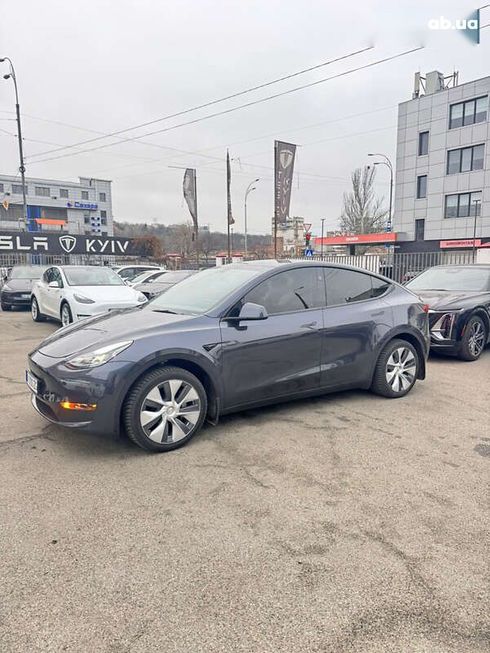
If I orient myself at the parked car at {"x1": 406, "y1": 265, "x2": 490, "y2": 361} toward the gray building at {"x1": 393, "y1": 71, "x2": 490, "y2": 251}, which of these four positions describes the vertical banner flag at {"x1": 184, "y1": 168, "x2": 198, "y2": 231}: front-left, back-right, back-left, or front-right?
front-left

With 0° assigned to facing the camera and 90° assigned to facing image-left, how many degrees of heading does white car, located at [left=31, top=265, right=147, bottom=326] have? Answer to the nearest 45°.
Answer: approximately 315°

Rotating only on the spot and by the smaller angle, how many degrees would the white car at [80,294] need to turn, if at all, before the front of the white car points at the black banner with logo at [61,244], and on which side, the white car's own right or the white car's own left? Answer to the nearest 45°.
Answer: approximately 135° to the white car's own left

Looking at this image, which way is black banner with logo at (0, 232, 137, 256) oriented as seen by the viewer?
toward the camera

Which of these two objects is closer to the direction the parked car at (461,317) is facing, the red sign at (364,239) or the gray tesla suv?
the gray tesla suv

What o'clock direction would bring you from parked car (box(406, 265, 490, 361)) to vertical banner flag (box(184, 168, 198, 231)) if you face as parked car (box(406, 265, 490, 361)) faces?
The vertical banner flag is roughly at 3 o'clock from the parked car.

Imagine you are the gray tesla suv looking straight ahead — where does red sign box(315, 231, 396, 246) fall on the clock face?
The red sign is roughly at 5 o'clock from the gray tesla suv.

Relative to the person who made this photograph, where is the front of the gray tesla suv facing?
facing the viewer and to the left of the viewer

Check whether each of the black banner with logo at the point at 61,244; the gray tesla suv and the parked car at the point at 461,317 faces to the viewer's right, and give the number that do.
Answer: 0

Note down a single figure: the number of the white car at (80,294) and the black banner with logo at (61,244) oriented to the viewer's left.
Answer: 0

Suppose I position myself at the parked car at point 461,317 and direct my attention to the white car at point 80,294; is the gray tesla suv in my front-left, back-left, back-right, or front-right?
front-left

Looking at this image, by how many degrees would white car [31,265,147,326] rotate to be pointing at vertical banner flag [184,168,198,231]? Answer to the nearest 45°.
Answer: approximately 135° to its left

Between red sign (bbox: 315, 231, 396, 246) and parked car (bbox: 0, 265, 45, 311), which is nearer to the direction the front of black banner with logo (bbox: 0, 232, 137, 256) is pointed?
the parked car

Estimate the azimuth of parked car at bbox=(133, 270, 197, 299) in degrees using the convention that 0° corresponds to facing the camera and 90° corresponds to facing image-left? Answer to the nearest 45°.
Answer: approximately 45°

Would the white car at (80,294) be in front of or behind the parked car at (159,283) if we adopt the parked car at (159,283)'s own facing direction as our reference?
in front

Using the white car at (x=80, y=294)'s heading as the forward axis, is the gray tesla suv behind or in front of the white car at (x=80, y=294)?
in front

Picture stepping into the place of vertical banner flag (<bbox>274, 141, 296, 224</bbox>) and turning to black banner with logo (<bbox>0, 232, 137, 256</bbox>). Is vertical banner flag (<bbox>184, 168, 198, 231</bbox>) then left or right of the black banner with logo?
right
